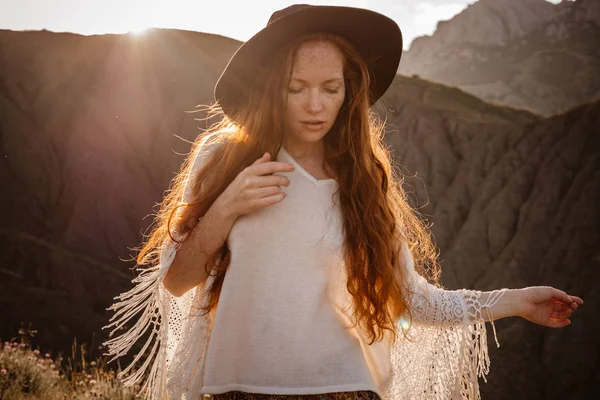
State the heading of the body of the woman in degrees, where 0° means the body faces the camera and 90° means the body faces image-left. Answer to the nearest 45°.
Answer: approximately 0°
